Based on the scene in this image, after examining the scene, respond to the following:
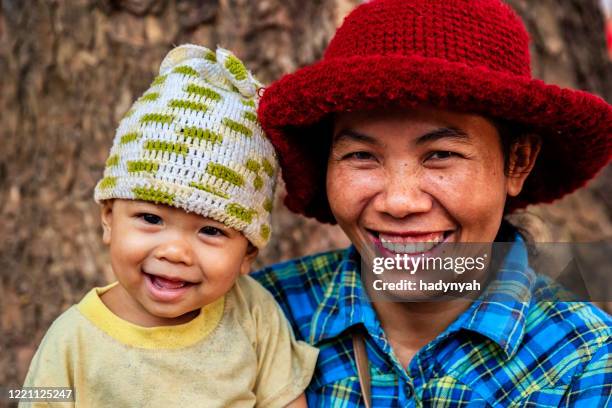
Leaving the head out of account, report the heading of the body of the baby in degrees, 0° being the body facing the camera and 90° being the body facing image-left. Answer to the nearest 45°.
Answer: approximately 0°
